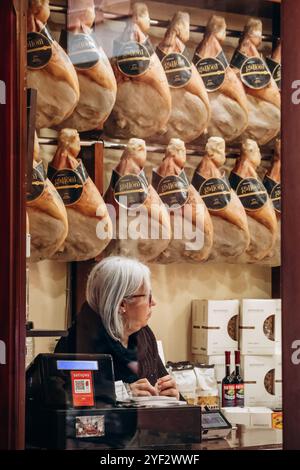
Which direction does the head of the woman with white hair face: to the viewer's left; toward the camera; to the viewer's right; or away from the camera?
to the viewer's right

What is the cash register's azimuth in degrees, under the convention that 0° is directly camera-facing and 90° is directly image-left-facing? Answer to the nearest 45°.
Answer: approximately 180°

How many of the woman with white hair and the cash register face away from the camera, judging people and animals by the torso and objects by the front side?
1

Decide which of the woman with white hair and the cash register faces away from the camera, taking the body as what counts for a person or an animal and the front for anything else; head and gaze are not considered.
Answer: the cash register
